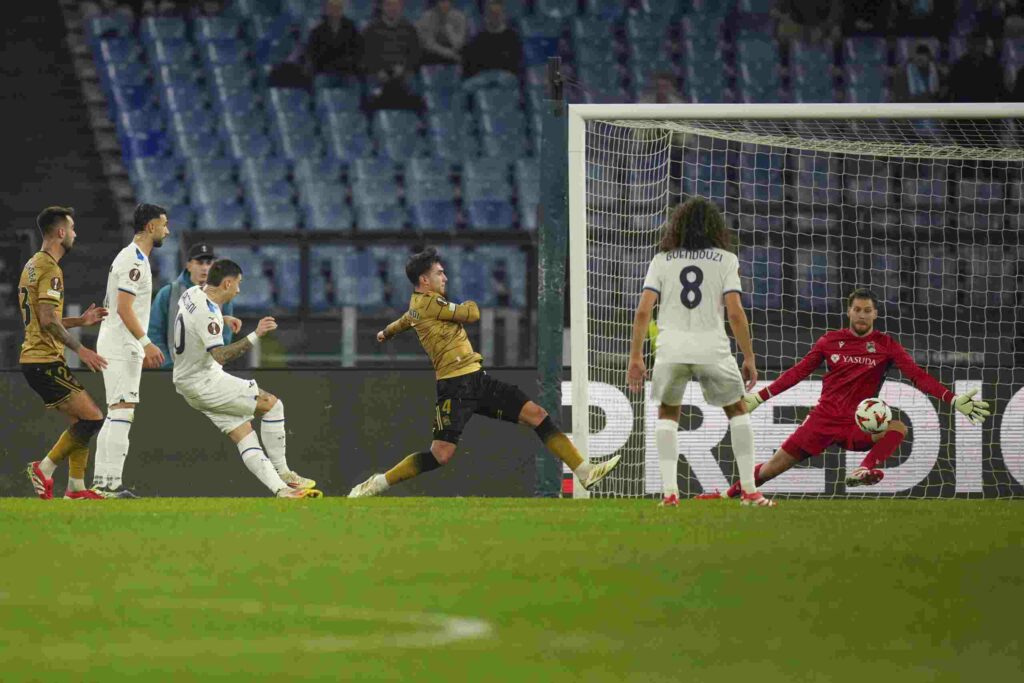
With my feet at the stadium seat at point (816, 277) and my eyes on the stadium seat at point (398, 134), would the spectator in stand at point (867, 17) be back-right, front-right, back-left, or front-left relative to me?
front-right

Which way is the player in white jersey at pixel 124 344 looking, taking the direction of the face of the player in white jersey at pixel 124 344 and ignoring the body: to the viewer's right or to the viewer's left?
to the viewer's right

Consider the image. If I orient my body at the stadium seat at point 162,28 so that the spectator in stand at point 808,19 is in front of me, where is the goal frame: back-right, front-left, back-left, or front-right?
front-right

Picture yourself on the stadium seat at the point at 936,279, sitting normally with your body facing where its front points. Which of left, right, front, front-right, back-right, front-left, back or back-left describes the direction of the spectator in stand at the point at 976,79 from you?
back

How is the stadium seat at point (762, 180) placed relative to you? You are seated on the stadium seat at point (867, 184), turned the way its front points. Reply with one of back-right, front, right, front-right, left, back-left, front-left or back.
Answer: right

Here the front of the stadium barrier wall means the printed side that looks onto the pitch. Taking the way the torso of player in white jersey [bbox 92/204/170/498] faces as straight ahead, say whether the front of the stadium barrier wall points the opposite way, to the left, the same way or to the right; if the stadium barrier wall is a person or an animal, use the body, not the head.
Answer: to the right

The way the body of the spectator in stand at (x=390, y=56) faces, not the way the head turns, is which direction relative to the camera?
toward the camera

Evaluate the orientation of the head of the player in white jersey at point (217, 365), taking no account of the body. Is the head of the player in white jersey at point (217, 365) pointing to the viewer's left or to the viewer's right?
to the viewer's right

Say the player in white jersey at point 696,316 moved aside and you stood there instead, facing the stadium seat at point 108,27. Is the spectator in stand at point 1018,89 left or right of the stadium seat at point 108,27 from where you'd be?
right

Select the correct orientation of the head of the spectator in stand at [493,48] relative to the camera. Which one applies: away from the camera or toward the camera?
toward the camera

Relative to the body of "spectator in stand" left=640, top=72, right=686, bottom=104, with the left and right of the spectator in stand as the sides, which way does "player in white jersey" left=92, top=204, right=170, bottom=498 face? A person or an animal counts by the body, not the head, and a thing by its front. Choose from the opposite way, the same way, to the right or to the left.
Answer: to the left

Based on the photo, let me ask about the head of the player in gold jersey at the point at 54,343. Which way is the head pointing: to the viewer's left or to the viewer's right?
to the viewer's right

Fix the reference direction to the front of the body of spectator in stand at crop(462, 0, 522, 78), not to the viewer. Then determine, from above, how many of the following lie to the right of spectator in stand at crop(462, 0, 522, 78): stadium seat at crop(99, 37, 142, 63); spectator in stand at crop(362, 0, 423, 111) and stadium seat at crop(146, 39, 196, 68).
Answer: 3

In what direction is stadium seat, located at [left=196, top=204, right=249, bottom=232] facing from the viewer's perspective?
toward the camera

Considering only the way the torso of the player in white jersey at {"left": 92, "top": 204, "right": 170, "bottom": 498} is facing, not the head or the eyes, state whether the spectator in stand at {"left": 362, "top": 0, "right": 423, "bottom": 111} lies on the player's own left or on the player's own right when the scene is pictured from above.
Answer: on the player's own left

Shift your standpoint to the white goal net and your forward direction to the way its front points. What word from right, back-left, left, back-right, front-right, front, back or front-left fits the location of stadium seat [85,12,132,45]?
back-right
